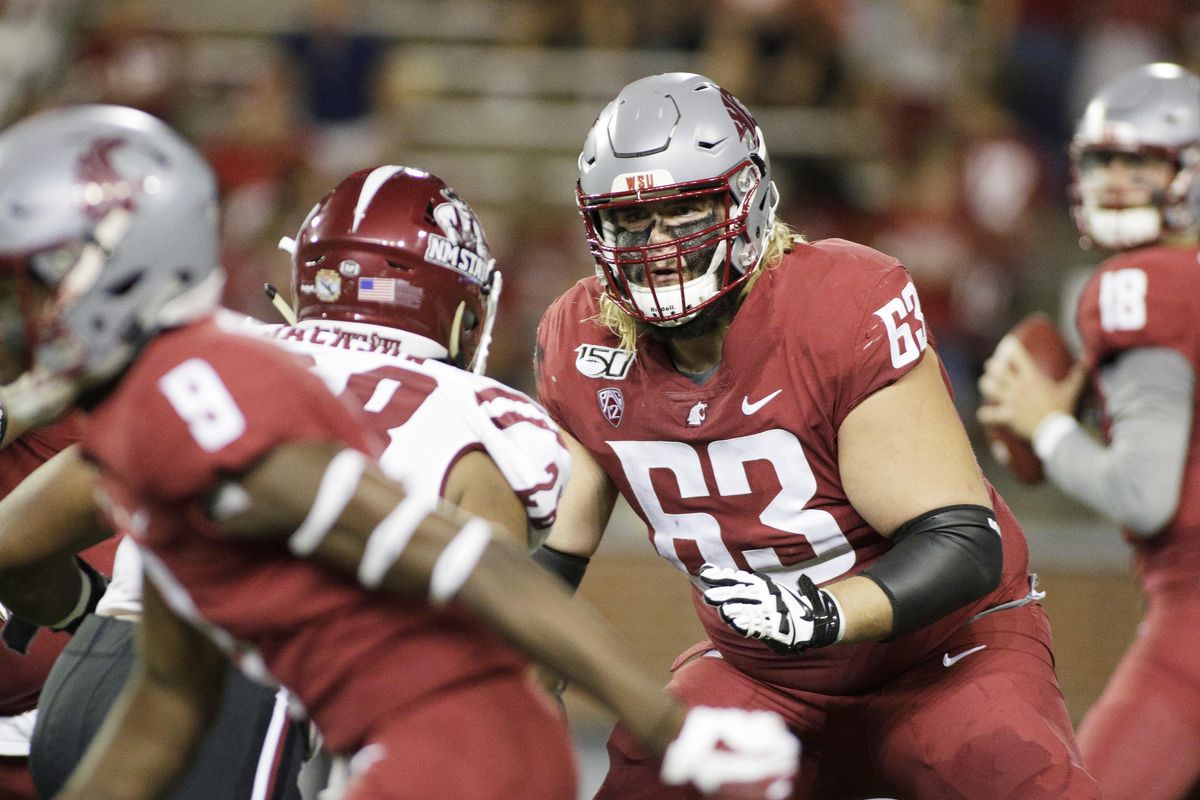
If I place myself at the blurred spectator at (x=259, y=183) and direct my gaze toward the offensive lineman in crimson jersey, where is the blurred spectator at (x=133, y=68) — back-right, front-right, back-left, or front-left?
back-right

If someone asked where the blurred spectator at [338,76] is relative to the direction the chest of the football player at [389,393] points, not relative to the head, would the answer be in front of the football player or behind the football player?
in front

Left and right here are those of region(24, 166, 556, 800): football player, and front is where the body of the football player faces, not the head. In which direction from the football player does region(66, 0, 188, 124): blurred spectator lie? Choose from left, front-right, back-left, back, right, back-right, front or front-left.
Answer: front-left

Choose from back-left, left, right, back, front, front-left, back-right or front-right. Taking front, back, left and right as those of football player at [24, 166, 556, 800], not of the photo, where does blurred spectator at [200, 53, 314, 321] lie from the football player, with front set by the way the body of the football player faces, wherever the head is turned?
front-left

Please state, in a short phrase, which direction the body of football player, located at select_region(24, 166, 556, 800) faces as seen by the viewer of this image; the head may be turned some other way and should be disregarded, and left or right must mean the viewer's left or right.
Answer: facing away from the viewer and to the right of the viewer

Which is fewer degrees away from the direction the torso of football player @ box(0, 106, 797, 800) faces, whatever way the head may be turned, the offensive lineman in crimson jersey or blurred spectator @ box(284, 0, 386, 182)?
the blurred spectator

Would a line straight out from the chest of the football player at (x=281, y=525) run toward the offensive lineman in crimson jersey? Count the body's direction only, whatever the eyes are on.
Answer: no

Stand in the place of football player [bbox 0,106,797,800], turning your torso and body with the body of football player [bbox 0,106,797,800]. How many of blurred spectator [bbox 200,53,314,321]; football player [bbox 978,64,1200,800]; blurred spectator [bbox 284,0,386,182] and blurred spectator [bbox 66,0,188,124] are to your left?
0

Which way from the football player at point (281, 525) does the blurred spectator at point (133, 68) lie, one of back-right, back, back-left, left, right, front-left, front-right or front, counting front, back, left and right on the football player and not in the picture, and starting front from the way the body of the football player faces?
right

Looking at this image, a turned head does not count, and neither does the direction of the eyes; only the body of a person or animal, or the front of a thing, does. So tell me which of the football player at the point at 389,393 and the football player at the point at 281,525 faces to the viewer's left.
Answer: the football player at the point at 281,525

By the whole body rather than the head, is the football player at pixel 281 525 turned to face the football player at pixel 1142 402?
no

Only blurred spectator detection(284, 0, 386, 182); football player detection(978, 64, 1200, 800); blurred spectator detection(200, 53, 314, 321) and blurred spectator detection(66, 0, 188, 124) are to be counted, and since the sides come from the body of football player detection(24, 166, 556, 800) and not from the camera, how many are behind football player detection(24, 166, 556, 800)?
0

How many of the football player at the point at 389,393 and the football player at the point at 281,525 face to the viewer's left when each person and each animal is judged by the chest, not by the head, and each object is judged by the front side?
1

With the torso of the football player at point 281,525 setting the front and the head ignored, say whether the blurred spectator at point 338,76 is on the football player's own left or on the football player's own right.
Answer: on the football player's own right
